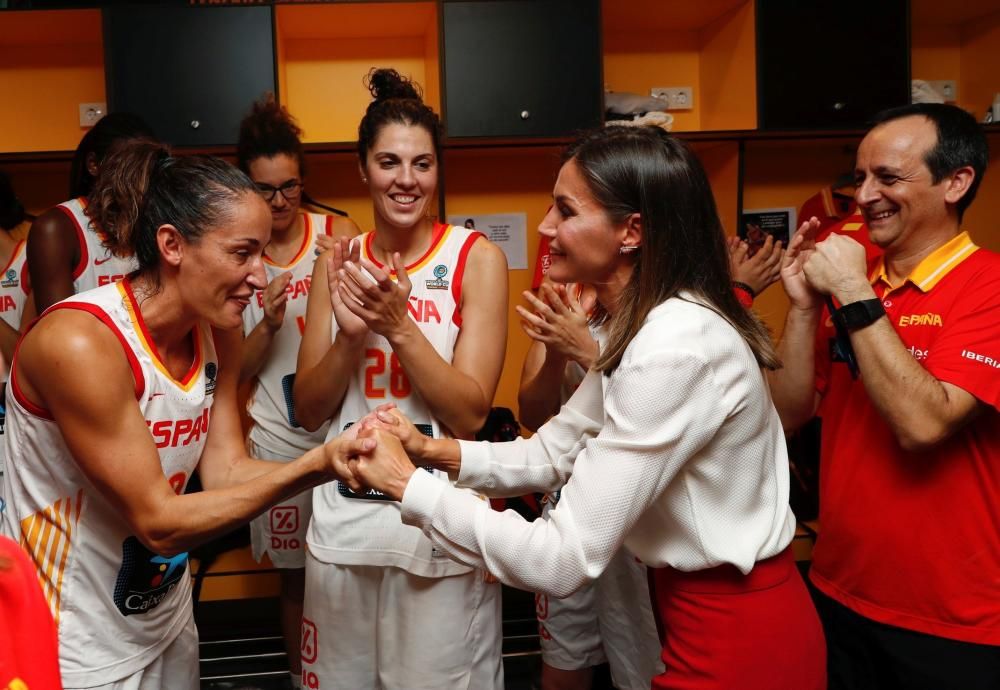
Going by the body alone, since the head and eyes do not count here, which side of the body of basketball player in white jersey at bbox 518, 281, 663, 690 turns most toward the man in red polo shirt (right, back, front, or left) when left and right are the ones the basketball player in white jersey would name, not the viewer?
left

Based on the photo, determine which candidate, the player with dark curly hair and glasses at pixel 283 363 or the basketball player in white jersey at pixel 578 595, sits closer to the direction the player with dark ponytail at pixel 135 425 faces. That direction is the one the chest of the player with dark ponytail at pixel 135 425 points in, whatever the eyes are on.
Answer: the basketball player in white jersey

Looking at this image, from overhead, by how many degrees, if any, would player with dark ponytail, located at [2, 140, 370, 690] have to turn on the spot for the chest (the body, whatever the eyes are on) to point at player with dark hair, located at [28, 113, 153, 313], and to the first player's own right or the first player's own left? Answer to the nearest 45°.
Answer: approximately 135° to the first player's own left

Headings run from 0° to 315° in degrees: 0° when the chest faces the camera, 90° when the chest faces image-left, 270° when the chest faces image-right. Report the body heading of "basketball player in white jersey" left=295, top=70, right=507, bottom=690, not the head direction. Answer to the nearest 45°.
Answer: approximately 0°

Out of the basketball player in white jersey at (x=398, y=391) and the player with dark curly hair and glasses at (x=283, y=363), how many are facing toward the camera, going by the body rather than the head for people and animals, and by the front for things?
2

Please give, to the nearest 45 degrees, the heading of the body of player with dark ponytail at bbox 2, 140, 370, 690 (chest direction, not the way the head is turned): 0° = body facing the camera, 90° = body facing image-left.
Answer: approximately 315°

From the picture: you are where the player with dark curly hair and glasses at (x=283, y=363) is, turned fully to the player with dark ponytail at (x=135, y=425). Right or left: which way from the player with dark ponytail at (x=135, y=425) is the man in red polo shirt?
left

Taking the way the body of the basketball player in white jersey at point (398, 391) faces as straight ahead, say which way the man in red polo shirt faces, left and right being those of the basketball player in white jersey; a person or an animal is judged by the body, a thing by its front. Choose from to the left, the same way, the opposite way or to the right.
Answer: to the right
